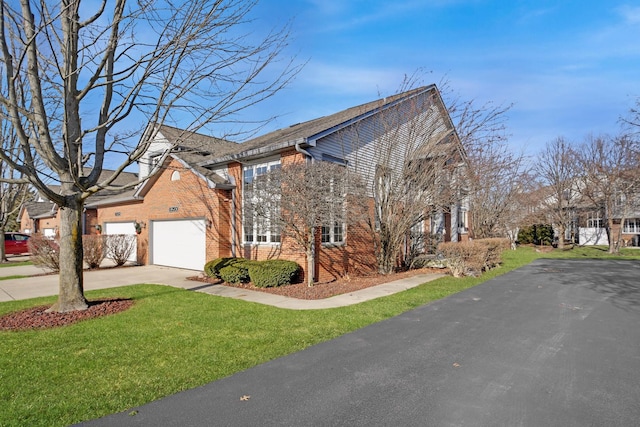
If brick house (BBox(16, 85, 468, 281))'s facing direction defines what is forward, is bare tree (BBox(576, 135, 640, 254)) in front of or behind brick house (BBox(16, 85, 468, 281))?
behind

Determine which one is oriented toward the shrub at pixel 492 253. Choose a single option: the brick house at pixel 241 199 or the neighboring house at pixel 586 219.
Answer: the neighboring house

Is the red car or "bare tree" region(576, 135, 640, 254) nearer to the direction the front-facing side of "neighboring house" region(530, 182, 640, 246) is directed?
the bare tree

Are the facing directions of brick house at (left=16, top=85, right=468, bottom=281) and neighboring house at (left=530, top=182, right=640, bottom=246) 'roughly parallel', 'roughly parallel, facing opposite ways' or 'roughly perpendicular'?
roughly parallel

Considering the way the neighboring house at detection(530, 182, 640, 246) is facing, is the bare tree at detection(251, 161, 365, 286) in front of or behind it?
in front

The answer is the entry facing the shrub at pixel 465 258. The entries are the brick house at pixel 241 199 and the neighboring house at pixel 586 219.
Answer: the neighboring house

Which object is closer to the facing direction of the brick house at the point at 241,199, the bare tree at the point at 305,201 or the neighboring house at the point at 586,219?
the bare tree

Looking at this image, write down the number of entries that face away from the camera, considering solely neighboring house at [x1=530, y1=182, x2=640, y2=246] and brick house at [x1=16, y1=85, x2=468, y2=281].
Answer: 0

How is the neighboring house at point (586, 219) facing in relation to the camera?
toward the camera

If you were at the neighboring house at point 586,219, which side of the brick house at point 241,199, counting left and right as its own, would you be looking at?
back

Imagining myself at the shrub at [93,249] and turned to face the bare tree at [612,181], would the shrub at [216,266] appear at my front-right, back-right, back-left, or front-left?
front-right

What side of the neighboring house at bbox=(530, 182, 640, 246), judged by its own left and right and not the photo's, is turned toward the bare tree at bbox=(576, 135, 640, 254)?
front

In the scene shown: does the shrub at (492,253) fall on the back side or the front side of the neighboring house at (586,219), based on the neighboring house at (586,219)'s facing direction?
on the front side

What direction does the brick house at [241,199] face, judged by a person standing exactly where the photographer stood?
facing the viewer and to the left of the viewer
